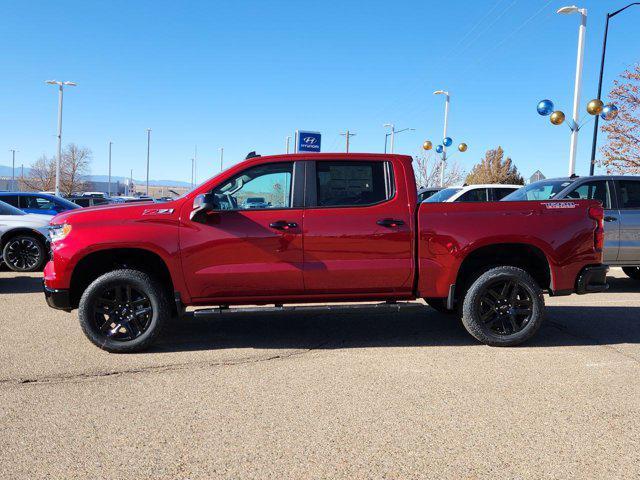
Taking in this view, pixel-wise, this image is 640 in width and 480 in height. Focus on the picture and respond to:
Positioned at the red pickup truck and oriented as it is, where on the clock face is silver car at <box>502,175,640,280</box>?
The silver car is roughly at 5 o'clock from the red pickup truck.

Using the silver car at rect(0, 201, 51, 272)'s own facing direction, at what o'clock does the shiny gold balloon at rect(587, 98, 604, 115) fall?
The shiny gold balloon is roughly at 12 o'clock from the silver car.

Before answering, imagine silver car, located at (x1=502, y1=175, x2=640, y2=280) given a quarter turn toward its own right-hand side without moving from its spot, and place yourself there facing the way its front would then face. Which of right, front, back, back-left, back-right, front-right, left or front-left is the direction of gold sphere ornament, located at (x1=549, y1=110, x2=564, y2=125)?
front-right

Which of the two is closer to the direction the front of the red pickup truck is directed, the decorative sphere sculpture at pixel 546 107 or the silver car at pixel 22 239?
the silver car

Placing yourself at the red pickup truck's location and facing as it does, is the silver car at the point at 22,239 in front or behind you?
in front

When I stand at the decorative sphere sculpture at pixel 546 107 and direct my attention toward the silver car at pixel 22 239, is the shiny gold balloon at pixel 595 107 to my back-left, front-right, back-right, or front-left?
back-left

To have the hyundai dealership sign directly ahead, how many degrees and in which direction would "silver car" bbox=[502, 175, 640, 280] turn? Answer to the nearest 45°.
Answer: approximately 90° to its right

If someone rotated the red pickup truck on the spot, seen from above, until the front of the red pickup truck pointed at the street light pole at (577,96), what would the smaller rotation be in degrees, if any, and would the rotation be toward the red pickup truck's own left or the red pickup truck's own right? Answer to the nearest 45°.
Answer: approximately 135° to the red pickup truck's own right

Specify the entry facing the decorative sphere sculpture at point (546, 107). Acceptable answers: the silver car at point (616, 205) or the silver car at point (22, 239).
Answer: the silver car at point (22, 239)

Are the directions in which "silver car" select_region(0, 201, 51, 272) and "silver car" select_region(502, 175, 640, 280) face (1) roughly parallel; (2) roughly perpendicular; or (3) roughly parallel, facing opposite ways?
roughly parallel, facing opposite ways

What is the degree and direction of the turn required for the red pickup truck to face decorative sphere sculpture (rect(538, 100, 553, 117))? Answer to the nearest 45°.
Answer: approximately 135° to its right

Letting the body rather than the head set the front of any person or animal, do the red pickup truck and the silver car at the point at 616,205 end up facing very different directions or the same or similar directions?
same or similar directions

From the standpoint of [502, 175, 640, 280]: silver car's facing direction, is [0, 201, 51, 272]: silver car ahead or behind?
ahead

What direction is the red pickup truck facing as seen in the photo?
to the viewer's left

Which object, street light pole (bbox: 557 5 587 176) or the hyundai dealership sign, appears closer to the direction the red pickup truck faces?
the hyundai dealership sign

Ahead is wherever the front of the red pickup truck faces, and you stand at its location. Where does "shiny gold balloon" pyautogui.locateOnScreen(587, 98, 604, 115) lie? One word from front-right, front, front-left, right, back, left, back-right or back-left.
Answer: back-right

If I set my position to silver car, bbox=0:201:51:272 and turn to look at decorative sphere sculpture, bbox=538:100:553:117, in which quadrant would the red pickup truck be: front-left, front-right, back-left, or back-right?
front-right

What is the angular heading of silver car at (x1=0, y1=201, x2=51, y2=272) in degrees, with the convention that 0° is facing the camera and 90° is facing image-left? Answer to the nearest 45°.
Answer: approximately 270°
